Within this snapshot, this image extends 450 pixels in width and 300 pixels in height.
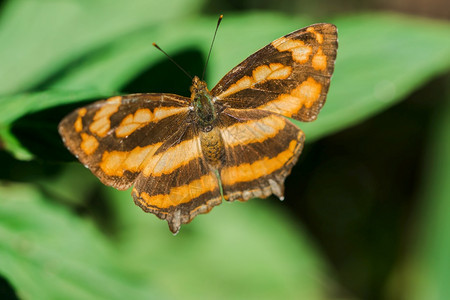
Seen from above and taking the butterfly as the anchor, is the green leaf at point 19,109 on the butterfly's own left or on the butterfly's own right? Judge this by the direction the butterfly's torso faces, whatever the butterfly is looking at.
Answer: on the butterfly's own left

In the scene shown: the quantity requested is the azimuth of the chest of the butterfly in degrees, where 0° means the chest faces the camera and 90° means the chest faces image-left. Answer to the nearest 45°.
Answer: approximately 180°

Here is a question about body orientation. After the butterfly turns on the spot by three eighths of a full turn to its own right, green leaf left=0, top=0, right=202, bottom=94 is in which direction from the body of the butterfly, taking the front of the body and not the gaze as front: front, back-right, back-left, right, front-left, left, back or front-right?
back

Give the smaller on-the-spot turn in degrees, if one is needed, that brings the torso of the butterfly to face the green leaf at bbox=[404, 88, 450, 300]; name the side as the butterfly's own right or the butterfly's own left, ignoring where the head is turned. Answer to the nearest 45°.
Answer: approximately 45° to the butterfly's own right
